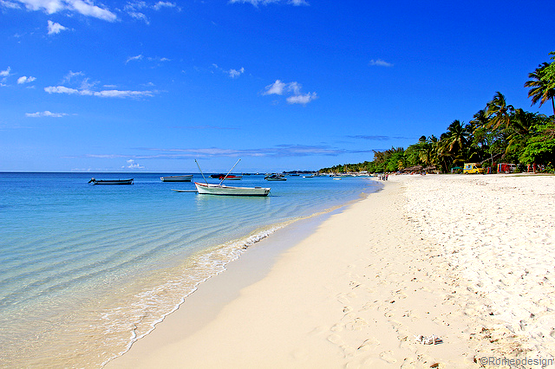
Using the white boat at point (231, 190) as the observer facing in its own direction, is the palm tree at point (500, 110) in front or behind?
behind

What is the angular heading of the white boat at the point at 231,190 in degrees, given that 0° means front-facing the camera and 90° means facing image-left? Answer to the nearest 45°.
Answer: approximately 90°
